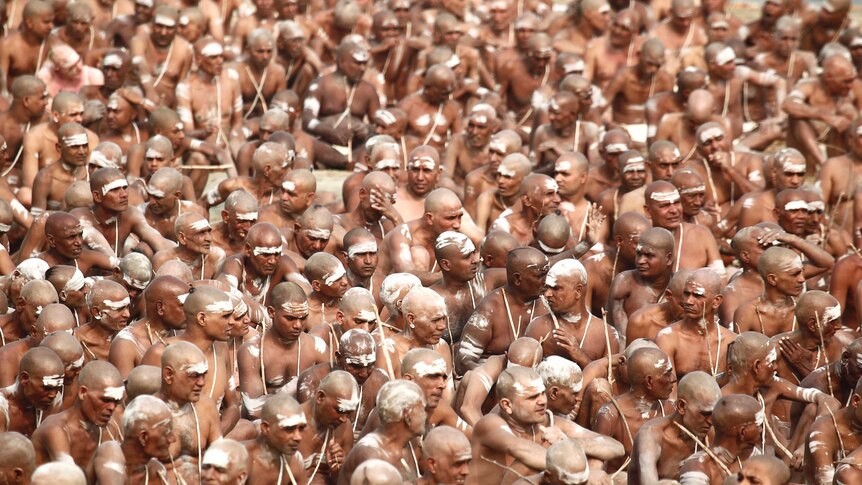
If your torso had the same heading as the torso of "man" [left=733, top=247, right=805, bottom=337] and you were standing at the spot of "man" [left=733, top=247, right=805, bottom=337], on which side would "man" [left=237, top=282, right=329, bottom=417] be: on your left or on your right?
on your right

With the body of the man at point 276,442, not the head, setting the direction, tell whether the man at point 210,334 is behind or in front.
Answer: behind

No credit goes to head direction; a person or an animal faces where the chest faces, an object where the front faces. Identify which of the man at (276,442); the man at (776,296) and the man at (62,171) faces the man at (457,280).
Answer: the man at (62,171)

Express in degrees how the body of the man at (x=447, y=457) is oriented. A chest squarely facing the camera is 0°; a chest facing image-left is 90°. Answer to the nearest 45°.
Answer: approximately 315°

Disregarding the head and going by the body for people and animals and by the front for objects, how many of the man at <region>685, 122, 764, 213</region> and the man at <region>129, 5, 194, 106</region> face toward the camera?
2

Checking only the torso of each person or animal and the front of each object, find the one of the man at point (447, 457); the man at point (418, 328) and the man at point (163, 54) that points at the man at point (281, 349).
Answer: the man at point (163, 54)

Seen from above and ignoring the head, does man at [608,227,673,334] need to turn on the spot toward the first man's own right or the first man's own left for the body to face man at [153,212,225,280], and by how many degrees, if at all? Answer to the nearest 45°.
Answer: approximately 45° to the first man's own right

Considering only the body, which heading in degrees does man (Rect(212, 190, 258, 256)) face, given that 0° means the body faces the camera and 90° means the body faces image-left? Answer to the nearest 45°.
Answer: approximately 315°

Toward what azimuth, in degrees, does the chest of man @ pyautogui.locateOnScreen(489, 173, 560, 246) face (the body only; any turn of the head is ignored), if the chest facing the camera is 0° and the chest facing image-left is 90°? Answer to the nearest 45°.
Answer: approximately 315°

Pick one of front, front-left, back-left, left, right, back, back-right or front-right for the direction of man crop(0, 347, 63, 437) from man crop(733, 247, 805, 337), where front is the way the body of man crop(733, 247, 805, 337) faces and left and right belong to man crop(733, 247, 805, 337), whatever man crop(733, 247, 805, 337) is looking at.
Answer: right
